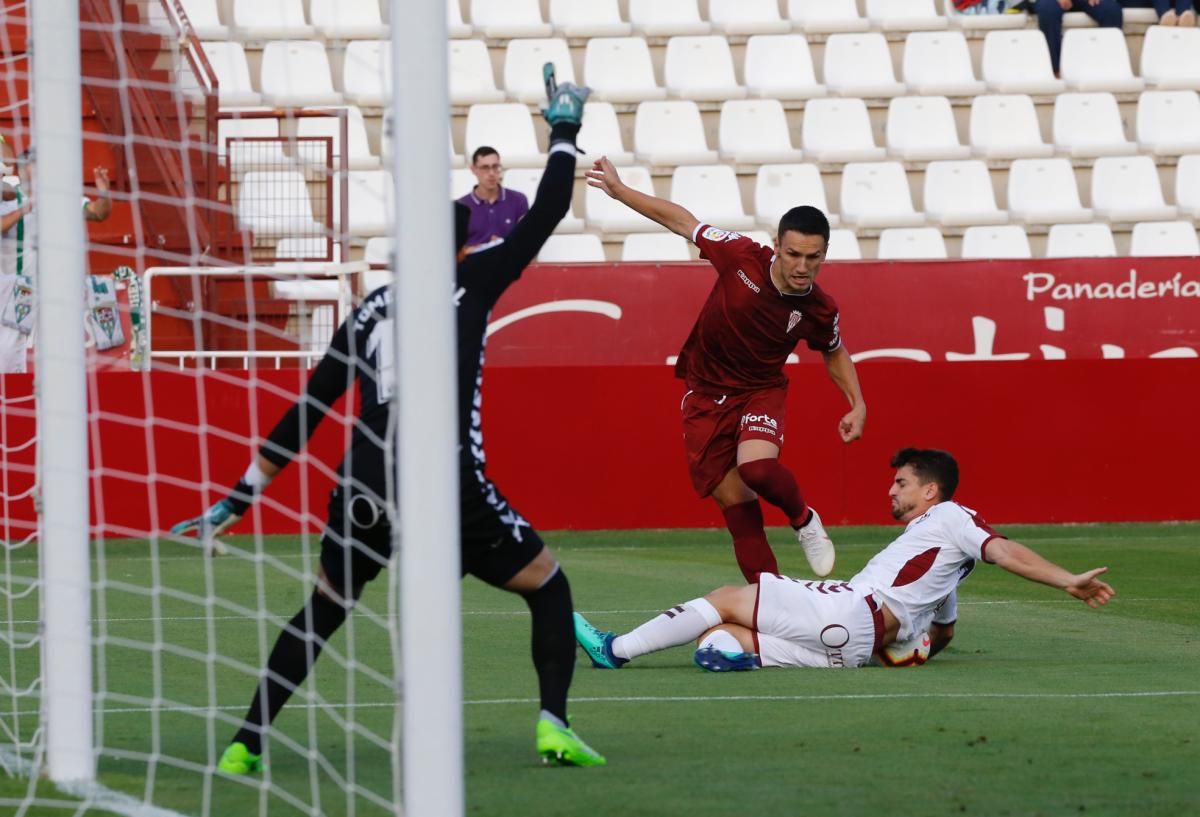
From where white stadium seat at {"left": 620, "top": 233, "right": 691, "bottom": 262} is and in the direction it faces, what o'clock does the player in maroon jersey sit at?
The player in maroon jersey is roughly at 12 o'clock from the white stadium seat.

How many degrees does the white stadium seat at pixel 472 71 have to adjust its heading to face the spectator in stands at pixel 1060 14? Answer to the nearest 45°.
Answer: approximately 90° to its left

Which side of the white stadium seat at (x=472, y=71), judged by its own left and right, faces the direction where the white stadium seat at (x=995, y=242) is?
left

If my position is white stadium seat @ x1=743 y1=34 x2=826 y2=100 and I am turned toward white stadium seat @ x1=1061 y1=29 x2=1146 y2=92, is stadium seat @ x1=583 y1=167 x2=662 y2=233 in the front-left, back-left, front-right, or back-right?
back-right

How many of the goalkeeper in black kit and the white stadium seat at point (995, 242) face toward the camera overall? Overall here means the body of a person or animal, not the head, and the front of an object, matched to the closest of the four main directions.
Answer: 1

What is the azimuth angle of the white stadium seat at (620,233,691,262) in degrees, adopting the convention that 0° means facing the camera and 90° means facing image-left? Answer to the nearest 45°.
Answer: approximately 0°
